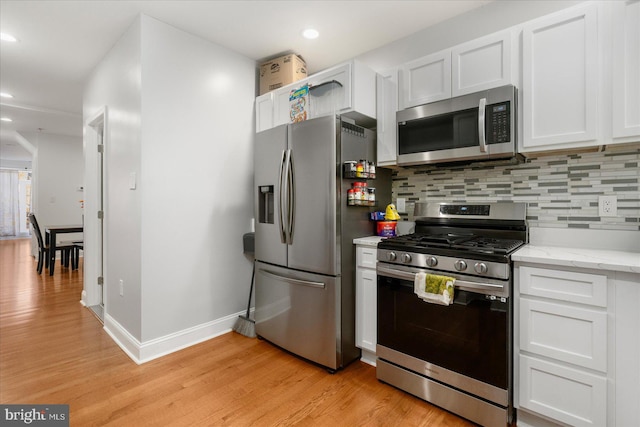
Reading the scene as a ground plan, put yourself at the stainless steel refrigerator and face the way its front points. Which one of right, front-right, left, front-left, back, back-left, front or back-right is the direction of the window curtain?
right

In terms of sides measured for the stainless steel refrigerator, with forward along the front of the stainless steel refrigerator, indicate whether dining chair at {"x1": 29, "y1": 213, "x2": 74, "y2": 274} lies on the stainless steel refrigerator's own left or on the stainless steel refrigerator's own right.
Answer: on the stainless steel refrigerator's own right

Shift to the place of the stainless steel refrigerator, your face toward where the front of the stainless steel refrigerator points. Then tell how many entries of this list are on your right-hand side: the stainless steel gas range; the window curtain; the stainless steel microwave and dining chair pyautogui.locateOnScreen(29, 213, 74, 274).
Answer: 2

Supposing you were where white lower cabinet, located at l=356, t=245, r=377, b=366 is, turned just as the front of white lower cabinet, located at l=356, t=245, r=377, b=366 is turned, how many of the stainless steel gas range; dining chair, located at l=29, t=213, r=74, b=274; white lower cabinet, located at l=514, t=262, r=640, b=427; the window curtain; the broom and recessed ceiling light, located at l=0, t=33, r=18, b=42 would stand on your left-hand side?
2

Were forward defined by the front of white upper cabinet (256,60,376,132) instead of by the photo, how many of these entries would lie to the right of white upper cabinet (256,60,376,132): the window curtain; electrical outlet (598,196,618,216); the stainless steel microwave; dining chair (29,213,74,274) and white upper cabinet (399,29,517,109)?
2

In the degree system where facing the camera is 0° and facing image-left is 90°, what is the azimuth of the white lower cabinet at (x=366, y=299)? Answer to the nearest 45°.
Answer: approximately 45°

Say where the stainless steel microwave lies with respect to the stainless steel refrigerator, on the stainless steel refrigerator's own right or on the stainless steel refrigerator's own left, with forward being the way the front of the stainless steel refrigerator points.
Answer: on the stainless steel refrigerator's own left

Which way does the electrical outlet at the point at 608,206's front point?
toward the camera

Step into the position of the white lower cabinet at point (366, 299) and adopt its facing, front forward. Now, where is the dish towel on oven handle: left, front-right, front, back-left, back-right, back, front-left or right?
left

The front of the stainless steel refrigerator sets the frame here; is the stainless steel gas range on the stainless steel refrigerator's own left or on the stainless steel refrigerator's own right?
on the stainless steel refrigerator's own left

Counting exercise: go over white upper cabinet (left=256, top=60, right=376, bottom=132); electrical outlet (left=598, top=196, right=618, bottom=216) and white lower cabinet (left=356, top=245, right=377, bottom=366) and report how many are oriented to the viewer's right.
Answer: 0

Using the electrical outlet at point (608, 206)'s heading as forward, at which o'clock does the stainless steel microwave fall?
The stainless steel microwave is roughly at 2 o'clock from the electrical outlet.

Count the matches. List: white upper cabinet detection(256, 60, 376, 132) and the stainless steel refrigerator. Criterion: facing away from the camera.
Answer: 0

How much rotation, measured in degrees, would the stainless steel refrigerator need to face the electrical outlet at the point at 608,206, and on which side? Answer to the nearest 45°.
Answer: approximately 135° to its left
